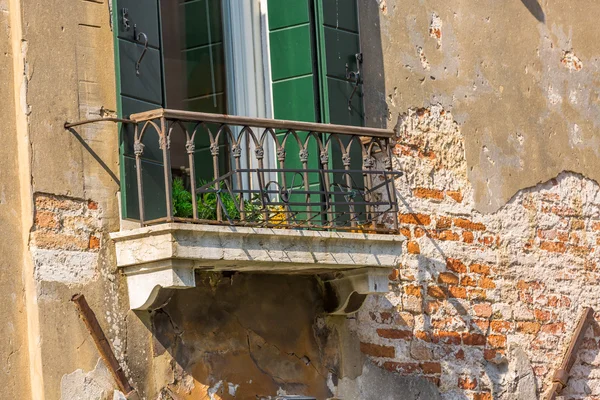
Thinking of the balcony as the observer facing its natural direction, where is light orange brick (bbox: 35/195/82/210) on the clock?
The light orange brick is roughly at 4 o'clock from the balcony.

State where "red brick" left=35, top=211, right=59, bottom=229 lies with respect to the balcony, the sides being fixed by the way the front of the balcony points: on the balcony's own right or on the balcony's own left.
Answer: on the balcony's own right

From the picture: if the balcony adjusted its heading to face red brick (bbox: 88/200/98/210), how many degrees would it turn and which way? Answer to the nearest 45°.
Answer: approximately 135° to its right

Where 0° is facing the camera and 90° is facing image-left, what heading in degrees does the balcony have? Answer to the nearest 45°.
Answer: approximately 315°

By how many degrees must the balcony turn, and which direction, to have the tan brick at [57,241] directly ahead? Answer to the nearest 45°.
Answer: approximately 135° to its right
